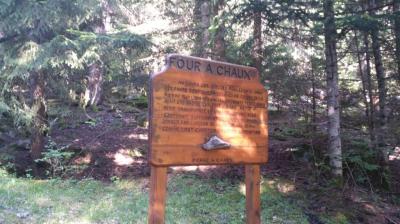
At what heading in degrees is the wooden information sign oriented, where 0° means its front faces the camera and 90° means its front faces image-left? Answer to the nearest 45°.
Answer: approximately 315°

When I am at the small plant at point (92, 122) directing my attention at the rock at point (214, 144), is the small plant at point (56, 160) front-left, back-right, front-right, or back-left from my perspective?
front-right

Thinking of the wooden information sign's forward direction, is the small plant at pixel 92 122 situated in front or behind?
behind

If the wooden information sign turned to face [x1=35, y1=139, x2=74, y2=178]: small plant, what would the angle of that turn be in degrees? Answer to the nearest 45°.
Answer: approximately 180°
